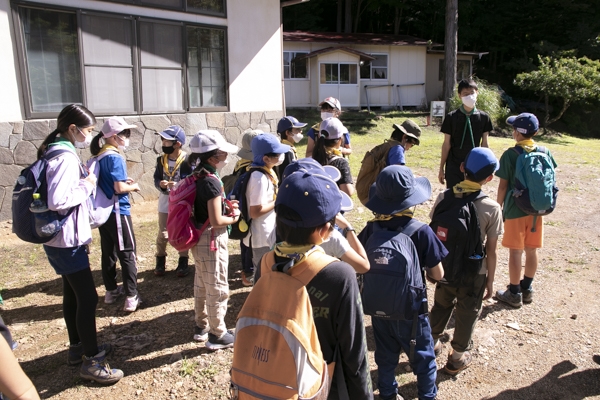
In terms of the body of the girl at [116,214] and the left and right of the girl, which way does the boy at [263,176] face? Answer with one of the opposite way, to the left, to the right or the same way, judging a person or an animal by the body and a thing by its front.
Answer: the same way

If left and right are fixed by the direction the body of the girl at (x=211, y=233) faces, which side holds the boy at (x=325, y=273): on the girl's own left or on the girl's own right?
on the girl's own right

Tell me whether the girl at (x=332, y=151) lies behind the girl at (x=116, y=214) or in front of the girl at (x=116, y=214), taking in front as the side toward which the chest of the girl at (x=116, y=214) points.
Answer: in front

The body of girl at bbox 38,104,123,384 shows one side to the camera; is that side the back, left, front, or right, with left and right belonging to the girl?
right

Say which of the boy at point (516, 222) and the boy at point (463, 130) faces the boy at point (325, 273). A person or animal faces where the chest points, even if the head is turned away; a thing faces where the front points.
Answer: the boy at point (463, 130)

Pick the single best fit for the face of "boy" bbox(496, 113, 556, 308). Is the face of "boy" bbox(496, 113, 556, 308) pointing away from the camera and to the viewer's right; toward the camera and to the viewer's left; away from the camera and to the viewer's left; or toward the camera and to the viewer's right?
away from the camera and to the viewer's left

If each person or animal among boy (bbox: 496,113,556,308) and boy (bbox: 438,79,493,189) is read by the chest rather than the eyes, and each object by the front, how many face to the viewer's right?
0

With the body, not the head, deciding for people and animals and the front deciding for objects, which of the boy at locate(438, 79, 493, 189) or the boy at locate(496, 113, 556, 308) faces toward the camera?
the boy at locate(438, 79, 493, 189)

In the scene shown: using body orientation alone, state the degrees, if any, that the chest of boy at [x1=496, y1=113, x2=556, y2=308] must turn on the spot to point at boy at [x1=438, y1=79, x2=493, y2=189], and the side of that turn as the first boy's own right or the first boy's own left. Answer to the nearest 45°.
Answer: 0° — they already face them

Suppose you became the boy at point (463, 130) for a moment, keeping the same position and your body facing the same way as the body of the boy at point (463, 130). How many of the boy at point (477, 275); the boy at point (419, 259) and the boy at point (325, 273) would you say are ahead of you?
3

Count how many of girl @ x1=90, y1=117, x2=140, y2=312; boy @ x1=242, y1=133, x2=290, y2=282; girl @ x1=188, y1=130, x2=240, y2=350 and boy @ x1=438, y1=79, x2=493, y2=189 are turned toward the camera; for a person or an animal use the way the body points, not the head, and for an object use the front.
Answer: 1

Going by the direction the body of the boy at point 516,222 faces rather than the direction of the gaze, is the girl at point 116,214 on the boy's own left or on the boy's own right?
on the boy's own left

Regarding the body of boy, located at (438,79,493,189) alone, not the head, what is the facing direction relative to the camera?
toward the camera

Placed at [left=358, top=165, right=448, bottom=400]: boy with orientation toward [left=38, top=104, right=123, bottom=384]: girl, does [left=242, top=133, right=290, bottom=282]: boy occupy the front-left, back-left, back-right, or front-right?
front-right

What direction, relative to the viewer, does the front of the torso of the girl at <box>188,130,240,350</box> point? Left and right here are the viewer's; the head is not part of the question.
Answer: facing to the right of the viewer

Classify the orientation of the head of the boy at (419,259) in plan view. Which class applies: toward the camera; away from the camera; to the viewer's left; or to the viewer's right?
away from the camera
